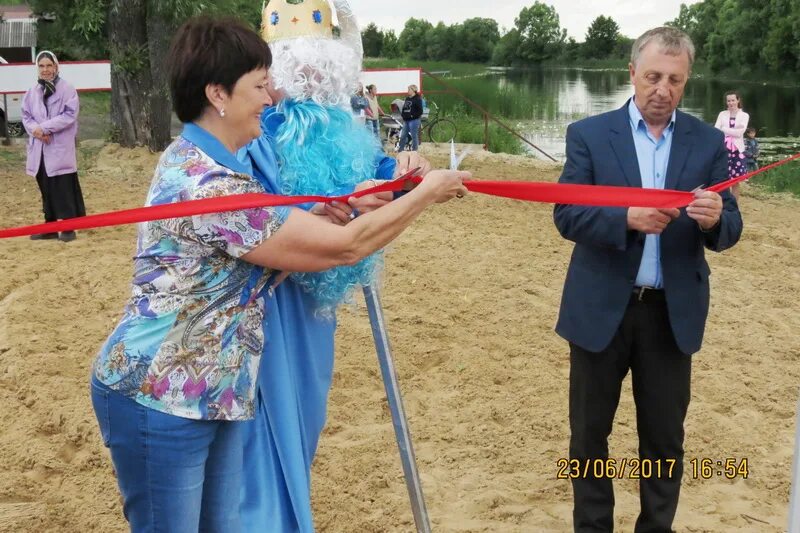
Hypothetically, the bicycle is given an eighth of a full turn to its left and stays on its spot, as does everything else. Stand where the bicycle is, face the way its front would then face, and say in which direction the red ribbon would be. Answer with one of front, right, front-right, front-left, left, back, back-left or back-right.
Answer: back-right

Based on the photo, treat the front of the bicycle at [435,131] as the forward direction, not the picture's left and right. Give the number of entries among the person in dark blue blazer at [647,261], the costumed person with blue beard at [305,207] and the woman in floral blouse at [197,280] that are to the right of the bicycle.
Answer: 3

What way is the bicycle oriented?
to the viewer's right

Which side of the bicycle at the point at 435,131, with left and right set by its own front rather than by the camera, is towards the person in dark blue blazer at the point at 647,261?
right

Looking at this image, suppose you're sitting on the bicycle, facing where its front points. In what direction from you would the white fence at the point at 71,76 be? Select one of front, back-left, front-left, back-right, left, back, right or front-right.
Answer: back-right

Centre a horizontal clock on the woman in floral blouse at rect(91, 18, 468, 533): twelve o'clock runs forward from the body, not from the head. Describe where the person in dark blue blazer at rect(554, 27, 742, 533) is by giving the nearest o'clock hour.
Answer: The person in dark blue blazer is roughly at 11 o'clock from the woman in floral blouse.

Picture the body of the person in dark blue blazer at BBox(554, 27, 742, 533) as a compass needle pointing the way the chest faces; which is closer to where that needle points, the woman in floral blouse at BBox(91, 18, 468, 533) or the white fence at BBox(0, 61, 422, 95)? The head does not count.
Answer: the woman in floral blouse

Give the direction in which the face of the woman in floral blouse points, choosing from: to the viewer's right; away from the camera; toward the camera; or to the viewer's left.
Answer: to the viewer's right

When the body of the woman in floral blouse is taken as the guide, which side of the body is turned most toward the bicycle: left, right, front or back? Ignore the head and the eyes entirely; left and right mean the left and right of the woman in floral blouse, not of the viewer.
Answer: left

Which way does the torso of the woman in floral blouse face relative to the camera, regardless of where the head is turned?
to the viewer's right

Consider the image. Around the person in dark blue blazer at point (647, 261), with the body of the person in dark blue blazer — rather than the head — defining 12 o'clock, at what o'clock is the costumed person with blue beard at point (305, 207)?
The costumed person with blue beard is roughly at 2 o'clock from the person in dark blue blazer.

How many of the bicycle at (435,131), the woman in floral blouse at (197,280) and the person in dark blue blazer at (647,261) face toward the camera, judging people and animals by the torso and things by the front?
1

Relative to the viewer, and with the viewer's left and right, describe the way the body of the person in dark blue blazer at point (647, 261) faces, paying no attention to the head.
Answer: facing the viewer
